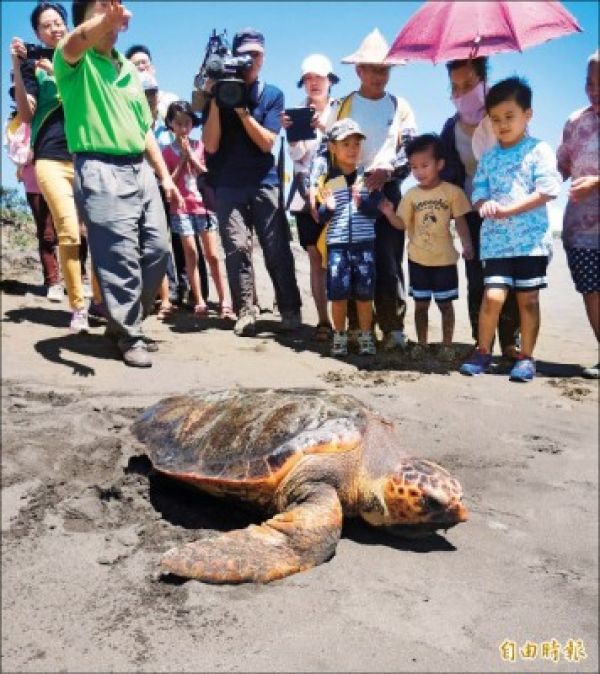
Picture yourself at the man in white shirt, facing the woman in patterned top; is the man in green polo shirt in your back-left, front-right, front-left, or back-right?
back-right

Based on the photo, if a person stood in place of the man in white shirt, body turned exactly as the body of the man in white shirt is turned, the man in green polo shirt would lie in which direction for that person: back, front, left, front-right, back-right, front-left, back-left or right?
front-right

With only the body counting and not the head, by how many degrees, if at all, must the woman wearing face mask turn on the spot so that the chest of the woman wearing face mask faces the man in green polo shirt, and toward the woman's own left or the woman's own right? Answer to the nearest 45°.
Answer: approximately 45° to the woman's own right

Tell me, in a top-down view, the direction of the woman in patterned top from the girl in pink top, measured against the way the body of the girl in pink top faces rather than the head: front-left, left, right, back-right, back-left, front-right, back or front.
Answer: front-left
